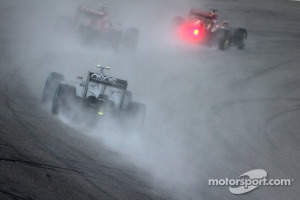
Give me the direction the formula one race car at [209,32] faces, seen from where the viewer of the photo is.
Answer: facing away from the viewer and to the right of the viewer

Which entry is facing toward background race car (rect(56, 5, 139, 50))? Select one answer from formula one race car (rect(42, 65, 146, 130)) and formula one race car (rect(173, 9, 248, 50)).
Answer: formula one race car (rect(42, 65, 146, 130))

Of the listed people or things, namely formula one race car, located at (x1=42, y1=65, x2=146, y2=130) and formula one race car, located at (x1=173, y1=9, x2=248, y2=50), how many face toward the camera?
0

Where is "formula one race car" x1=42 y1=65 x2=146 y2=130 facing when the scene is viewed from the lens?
facing away from the viewer

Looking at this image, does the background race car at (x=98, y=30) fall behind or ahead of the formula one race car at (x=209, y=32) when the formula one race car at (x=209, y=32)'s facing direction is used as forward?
behind

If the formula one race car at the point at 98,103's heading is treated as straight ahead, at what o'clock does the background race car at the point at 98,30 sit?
The background race car is roughly at 12 o'clock from the formula one race car.

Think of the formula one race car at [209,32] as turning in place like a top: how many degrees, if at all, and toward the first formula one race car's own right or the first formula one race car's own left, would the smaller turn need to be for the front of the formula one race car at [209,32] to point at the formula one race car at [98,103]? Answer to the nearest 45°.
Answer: approximately 135° to the first formula one race car's own right
